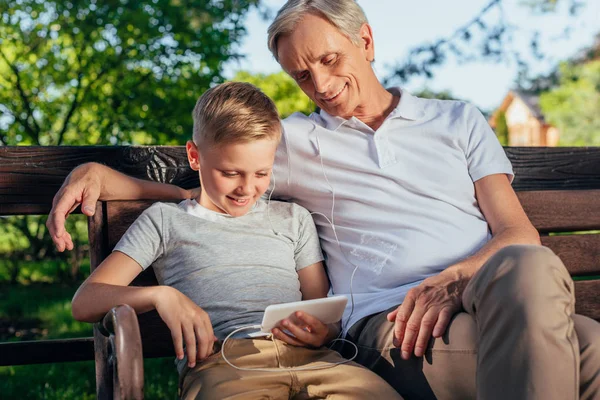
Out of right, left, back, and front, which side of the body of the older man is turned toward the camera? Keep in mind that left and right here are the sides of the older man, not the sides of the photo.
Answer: front

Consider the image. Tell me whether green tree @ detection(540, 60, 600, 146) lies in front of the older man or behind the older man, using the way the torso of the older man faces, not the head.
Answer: behind

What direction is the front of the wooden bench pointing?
toward the camera

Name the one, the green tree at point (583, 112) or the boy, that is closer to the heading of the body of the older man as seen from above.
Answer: the boy

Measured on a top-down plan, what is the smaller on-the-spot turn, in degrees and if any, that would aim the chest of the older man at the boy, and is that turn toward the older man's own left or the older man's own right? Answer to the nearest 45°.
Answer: approximately 45° to the older man's own right
